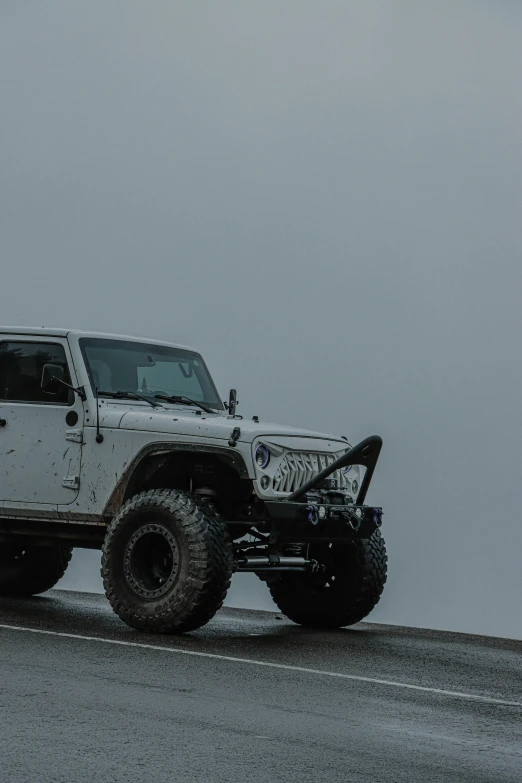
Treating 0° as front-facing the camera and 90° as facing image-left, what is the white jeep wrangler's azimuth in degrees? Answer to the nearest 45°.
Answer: approximately 315°
